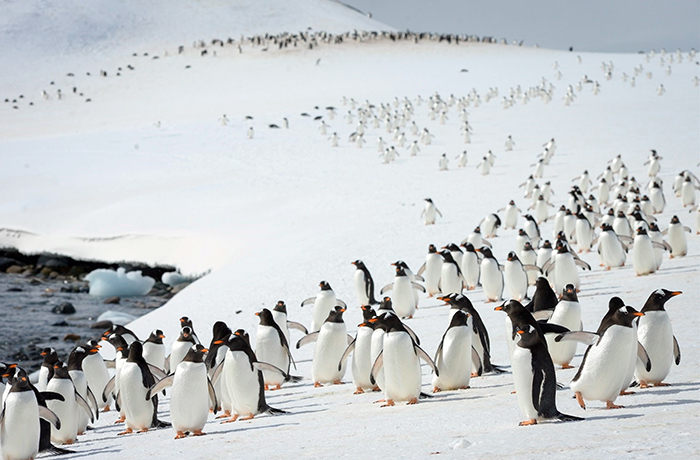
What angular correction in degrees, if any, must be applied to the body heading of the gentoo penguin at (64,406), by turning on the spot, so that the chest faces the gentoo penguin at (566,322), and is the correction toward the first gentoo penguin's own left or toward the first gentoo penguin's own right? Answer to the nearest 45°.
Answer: approximately 135° to the first gentoo penguin's own left

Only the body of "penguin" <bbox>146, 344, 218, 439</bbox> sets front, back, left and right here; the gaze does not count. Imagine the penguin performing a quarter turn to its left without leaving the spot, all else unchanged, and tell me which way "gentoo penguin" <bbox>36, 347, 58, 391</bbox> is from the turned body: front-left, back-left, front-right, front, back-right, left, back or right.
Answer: back-left

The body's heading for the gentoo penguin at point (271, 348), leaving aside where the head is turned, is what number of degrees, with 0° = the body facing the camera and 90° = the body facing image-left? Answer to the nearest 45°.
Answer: approximately 45°

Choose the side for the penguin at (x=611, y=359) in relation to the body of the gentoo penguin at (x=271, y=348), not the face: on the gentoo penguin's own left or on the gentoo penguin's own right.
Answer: on the gentoo penguin's own left

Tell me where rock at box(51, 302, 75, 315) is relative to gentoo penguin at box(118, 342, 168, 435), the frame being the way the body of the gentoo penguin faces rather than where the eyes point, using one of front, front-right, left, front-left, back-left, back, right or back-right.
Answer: back-right

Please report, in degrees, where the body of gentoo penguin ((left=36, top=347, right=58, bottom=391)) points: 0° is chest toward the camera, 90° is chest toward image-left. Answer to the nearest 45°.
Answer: approximately 45°

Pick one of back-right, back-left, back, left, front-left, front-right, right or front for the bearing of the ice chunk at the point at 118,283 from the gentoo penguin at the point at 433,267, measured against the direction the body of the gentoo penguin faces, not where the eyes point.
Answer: back-right

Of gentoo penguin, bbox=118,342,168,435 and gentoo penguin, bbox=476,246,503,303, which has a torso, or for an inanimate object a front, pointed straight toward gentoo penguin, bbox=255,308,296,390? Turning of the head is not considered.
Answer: gentoo penguin, bbox=476,246,503,303
